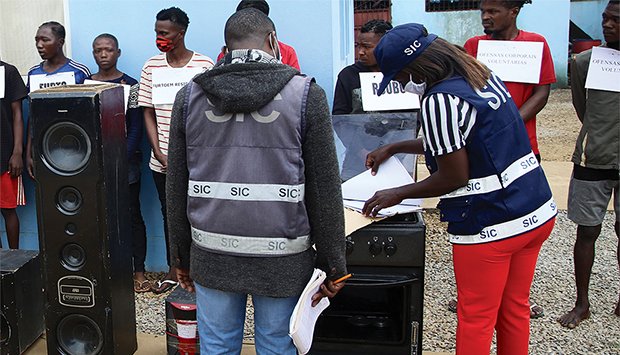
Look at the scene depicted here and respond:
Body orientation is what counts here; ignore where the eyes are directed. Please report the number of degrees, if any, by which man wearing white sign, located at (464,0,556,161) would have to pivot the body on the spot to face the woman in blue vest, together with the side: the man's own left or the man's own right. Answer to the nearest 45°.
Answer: approximately 45° to the man's own left

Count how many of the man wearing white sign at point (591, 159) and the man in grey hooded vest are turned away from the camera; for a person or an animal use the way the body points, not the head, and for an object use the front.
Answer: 1

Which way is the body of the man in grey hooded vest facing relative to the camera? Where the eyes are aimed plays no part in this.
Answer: away from the camera

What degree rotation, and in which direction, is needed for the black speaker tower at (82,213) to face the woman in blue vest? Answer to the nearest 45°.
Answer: approximately 45° to its left

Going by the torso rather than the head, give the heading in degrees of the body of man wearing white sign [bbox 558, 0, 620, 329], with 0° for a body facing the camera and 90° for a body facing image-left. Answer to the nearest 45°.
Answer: approximately 0°

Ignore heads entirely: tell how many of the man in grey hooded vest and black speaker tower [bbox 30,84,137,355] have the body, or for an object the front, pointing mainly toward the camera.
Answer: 1

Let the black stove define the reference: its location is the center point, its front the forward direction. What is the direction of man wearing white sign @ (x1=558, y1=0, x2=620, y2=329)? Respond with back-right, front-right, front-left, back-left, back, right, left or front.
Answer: back-left

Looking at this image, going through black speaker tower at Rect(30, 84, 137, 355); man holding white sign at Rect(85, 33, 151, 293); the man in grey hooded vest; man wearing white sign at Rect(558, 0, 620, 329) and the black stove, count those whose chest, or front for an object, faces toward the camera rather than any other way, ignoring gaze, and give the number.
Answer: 4

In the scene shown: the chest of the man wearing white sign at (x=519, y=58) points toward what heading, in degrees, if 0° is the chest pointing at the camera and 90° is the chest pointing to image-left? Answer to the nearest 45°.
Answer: approximately 45°

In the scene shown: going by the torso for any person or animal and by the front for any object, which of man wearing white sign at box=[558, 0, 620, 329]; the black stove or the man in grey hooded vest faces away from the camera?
the man in grey hooded vest
